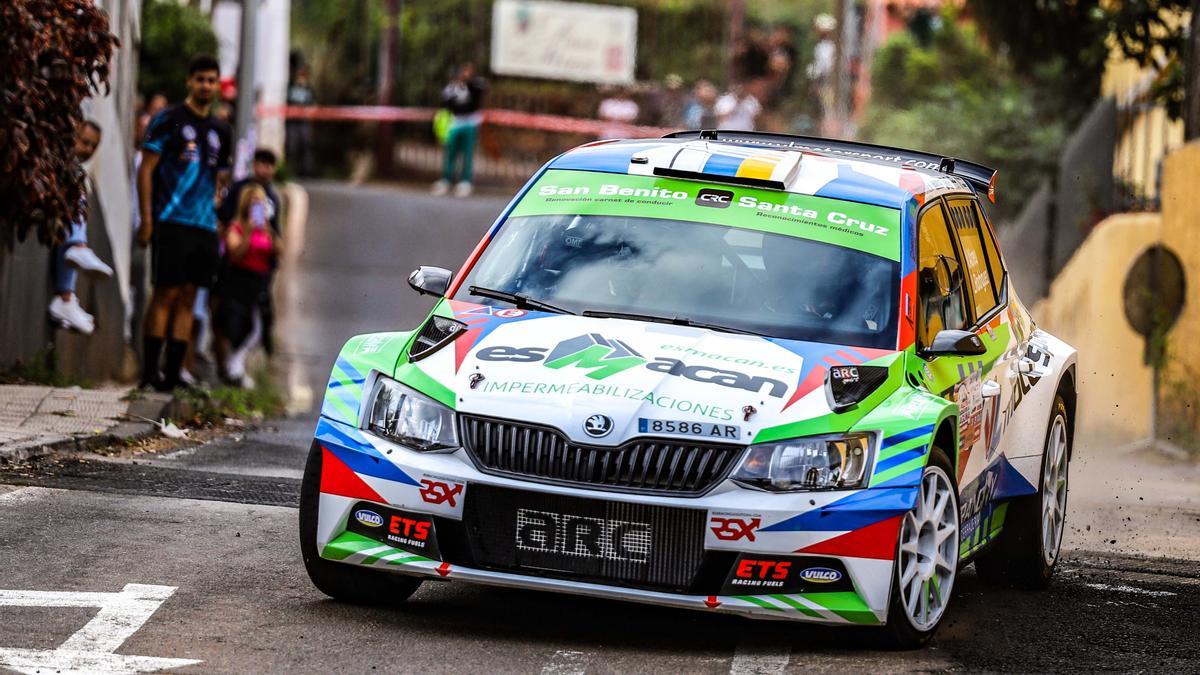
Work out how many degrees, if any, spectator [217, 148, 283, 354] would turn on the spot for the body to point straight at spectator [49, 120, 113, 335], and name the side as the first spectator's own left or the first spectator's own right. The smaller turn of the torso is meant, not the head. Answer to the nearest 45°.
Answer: approximately 90° to the first spectator's own right

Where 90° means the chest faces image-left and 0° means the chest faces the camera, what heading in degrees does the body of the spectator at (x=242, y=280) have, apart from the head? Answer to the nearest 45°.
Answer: approximately 315°

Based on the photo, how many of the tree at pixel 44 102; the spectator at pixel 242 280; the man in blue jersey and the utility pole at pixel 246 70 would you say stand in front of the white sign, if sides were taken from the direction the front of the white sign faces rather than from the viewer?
4

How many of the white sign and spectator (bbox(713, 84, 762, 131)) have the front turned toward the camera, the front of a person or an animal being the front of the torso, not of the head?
2

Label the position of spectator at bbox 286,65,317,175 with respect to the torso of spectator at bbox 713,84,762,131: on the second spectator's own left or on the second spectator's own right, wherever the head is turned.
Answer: on the second spectator's own right

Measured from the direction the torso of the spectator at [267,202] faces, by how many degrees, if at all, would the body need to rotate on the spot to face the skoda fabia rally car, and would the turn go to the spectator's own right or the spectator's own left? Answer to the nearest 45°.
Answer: approximately 45° to the spectator's own right

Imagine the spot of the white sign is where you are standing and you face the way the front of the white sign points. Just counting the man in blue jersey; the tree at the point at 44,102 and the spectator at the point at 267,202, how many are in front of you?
3

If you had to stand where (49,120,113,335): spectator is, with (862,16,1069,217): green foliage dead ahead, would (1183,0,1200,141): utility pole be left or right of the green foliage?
right

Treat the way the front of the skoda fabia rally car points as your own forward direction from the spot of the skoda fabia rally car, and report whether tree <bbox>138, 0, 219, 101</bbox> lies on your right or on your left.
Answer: on your right

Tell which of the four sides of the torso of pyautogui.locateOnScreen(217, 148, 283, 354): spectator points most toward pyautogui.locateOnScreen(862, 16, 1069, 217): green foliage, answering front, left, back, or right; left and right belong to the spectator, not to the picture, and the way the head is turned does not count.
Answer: left

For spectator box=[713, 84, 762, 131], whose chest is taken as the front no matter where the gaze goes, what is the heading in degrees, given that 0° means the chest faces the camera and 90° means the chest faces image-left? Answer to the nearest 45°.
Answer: approximately 0°

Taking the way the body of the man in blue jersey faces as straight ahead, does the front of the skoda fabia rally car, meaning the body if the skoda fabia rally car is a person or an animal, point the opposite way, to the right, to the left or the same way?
to the right

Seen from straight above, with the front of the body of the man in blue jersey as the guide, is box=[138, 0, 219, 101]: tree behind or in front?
behind
